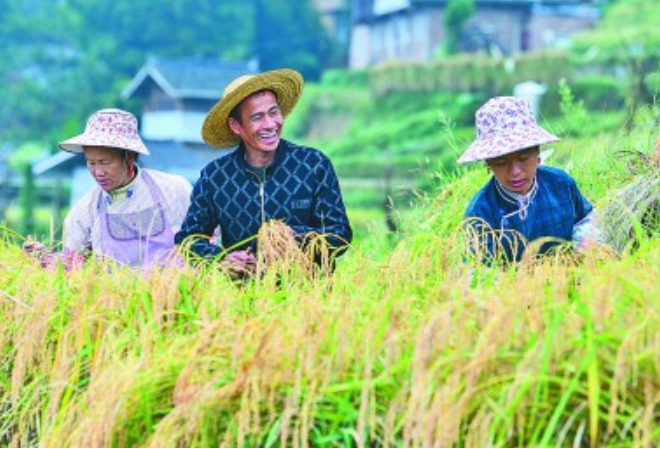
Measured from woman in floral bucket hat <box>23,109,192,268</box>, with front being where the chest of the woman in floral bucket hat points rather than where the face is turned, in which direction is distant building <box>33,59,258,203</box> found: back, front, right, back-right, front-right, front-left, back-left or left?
back-right

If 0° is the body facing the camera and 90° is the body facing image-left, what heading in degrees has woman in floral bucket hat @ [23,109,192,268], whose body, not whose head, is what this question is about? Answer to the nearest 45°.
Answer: approximately 45°

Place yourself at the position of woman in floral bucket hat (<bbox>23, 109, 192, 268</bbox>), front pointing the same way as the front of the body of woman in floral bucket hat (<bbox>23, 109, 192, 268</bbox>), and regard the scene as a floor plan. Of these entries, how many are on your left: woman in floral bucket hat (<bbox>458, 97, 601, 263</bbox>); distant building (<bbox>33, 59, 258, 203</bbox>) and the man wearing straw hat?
2

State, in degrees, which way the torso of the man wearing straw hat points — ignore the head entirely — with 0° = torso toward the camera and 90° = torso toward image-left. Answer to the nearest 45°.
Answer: approximately 0°

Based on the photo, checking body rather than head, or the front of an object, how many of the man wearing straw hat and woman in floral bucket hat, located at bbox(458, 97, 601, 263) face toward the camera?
2

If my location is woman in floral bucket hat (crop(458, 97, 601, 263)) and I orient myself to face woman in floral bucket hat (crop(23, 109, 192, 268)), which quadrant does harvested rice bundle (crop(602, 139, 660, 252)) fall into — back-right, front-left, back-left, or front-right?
back-right

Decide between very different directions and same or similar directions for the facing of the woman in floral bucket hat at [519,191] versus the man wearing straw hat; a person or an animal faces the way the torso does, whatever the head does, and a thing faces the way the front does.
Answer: same or similar directions

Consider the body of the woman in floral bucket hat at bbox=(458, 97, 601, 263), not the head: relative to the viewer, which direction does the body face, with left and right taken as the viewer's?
facing the viewer

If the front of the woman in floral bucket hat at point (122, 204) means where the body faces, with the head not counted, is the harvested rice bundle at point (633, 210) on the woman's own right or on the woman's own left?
on the woman's own left

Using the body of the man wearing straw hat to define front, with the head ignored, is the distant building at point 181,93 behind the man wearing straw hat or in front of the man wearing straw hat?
behind

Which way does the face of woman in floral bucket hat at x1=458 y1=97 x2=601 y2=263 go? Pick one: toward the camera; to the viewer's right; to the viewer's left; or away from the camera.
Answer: toward the camera

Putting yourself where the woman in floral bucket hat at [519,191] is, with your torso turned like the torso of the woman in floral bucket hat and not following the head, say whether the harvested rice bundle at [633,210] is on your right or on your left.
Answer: on your left
